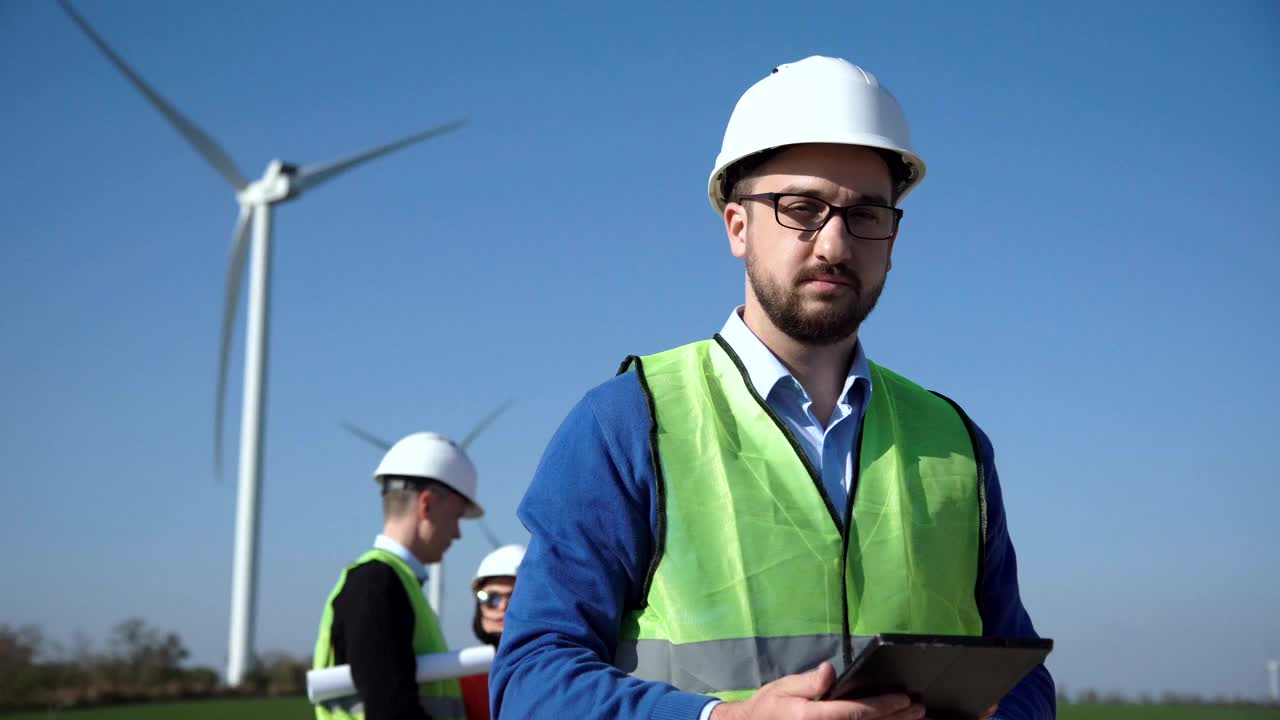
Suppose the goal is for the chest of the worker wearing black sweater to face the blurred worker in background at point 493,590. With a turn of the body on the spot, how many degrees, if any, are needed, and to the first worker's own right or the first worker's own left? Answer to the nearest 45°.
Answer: approximately 90° to the first worker's own left

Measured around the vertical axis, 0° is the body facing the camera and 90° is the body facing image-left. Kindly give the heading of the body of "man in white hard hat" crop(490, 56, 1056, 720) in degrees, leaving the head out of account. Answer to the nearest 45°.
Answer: approximately 315°

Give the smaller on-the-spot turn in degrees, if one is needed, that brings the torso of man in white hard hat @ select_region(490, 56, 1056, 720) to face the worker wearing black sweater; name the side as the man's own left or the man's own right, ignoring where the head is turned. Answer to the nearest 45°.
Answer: approximately 180°

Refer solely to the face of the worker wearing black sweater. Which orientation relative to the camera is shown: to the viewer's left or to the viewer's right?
to the viewer's right

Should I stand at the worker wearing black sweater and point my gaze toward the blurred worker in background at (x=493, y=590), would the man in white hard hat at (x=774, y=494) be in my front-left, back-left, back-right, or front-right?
back-right

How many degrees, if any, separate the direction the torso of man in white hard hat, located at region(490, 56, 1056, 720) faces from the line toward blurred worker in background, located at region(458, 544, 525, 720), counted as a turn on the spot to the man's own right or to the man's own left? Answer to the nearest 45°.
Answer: approximately 135° to the man's own left

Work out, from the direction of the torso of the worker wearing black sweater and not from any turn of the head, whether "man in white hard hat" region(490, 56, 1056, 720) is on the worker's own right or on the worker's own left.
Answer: on the worker's own right

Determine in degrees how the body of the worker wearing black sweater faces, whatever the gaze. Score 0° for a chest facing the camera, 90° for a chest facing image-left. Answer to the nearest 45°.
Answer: approximately 270°
